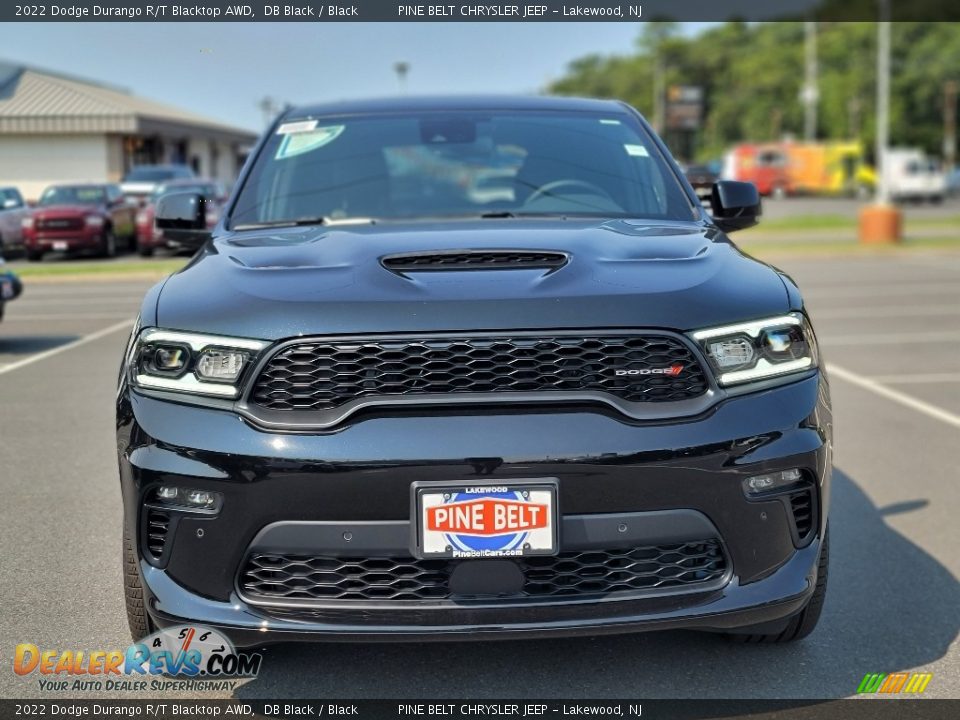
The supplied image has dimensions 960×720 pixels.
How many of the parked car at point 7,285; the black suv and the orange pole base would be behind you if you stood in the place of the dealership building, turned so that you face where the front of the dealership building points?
0

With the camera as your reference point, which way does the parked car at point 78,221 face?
facing the viewer and to the left of the viewer

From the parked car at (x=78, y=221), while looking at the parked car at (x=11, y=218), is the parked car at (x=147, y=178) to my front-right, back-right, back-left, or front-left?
back-right

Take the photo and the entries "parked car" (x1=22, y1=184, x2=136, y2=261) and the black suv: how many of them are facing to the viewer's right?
0

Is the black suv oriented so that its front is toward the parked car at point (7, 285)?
no

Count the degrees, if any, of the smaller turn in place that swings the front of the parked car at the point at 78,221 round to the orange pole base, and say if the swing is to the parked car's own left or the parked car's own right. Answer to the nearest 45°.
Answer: approximately 135° to the parked car's own left

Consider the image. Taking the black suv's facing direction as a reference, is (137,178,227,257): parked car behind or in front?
behind

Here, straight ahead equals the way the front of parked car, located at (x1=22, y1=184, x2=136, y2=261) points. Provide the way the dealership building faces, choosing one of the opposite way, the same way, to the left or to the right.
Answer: to the left

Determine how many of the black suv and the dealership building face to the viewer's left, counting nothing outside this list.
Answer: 0

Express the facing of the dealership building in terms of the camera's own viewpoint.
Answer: facing the viewer and to the right of the viewer

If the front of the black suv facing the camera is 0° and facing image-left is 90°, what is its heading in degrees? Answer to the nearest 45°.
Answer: approximately 0°

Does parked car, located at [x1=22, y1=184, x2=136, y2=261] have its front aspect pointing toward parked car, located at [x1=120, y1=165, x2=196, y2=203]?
no

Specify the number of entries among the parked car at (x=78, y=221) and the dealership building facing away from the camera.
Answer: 0

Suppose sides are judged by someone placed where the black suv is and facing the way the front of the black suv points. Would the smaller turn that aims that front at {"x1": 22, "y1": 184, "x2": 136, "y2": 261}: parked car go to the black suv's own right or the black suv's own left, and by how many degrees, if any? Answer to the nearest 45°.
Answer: approximately 180°
